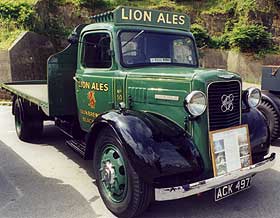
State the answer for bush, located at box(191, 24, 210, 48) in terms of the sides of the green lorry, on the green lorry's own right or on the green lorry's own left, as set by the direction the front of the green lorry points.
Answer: on the green lorry's own left

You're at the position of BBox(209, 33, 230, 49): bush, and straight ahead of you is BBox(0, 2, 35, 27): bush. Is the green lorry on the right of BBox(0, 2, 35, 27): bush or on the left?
left

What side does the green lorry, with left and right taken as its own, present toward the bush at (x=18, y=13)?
back

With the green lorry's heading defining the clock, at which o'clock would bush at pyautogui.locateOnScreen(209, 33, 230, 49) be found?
The bush is roughly at 8 o'clock from the green lorry.

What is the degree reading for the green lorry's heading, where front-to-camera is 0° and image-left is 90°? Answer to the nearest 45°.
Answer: approximately 315°
